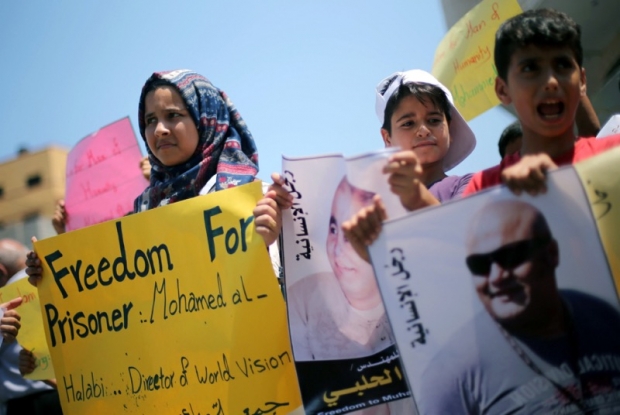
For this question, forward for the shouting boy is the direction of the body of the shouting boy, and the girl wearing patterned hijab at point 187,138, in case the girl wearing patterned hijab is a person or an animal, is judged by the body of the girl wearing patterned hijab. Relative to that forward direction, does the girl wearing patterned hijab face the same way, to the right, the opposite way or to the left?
the same way

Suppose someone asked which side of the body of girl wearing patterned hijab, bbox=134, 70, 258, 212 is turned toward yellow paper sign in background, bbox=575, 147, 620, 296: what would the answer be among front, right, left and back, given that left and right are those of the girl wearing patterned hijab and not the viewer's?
left

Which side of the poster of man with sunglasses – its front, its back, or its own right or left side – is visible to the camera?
front

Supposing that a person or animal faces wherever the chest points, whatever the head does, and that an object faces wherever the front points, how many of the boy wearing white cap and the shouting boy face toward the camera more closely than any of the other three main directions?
2

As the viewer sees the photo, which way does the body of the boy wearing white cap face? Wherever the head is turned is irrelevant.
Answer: toward the camera

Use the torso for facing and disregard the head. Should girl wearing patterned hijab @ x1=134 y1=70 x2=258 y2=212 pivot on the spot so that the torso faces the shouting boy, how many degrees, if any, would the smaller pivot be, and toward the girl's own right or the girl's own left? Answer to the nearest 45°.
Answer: approximately 90° to the girl's own left

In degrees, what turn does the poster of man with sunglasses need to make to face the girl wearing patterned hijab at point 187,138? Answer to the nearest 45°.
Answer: approximately 135° to its right

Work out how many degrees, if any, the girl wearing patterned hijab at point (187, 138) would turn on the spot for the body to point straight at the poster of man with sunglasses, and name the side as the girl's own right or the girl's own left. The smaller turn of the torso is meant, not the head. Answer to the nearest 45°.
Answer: approximately 90° to the girl's own left

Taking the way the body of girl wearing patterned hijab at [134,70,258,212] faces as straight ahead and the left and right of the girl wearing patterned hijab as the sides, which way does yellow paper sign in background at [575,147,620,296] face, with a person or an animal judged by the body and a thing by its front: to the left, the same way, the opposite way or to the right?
the same way

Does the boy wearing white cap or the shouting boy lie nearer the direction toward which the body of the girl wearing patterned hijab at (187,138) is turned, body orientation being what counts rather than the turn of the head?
the shouting boy

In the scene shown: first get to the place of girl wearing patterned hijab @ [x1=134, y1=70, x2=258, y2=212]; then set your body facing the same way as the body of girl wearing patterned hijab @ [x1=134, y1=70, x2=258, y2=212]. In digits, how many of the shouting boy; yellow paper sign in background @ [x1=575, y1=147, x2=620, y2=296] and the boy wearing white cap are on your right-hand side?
0

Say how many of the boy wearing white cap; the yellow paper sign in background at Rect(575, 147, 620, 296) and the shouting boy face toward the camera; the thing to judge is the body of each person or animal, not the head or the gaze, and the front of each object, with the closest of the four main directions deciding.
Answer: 3

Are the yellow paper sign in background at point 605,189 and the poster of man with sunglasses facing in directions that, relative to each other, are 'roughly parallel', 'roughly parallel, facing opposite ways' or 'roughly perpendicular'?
roughly parallel
